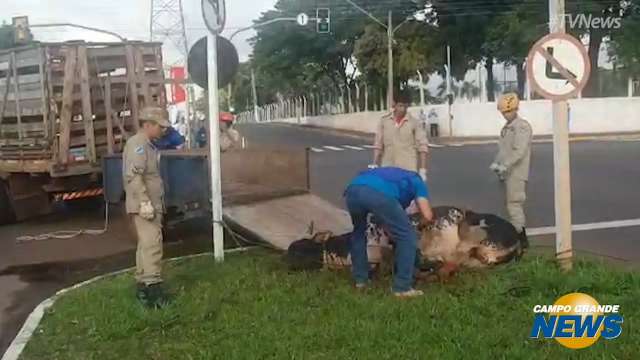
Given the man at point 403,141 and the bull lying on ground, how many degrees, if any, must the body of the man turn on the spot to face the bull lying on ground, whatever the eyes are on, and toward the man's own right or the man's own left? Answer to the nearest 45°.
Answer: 0° — they already face it

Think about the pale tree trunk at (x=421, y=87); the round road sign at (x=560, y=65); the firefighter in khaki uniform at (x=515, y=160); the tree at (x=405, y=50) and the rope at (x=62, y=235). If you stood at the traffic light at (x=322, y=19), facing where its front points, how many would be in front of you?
3

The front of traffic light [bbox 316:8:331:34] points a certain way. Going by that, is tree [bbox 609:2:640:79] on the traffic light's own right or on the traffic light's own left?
on the traffic light's own left

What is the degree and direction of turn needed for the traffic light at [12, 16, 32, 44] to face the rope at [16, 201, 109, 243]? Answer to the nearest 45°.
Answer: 0° — it already faces it

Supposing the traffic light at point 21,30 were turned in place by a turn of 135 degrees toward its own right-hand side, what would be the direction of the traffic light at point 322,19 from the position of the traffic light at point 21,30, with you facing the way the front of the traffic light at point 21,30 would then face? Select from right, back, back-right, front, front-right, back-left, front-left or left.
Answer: right

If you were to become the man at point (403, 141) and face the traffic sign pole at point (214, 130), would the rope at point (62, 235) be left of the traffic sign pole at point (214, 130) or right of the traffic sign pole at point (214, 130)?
right

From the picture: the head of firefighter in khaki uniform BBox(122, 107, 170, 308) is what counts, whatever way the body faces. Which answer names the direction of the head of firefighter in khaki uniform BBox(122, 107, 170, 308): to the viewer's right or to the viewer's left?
to the viewer's right

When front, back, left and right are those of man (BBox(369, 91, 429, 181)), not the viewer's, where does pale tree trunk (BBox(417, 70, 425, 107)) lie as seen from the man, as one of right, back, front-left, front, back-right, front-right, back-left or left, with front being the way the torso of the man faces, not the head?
back
